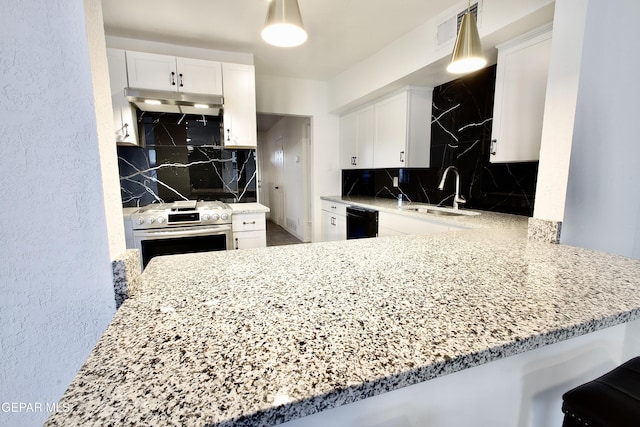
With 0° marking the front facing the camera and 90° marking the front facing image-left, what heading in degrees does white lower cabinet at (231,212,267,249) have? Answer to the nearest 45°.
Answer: approximately 0°

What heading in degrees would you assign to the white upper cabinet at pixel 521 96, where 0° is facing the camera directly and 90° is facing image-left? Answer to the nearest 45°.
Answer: approximately 45°

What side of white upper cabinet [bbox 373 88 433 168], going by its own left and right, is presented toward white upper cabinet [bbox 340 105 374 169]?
right

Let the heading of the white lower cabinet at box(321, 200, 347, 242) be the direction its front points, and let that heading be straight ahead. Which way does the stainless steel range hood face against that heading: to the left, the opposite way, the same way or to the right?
to the left

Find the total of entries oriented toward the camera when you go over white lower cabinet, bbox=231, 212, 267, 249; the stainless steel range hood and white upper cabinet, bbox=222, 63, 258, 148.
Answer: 3

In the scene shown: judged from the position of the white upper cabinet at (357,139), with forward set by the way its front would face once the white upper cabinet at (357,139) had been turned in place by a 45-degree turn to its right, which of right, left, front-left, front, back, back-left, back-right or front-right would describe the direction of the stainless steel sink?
back-left

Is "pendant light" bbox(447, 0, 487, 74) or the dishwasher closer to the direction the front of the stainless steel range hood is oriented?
the pendant light

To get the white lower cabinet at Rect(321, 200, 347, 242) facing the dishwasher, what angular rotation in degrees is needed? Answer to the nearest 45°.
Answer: approximately 90° to its left

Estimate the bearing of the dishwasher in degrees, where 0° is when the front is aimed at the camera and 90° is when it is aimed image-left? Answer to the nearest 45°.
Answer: approximately 45°

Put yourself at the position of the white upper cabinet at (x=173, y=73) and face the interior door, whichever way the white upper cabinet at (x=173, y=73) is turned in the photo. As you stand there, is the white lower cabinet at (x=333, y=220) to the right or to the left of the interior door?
right

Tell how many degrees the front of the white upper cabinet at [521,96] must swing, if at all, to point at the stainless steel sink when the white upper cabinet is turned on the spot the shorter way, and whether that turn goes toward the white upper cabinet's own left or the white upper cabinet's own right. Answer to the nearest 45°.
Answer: approximately 90° to the white upper cabinet's own right

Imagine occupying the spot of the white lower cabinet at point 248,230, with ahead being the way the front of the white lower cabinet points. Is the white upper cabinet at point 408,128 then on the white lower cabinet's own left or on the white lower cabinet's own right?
on the white lower cabinet's own left

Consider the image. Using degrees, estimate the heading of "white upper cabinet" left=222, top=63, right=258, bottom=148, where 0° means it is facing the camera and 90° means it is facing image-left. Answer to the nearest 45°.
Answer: approximately 0°

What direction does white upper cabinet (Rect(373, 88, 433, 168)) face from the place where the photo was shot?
facing the viewer and to the left of the viewer

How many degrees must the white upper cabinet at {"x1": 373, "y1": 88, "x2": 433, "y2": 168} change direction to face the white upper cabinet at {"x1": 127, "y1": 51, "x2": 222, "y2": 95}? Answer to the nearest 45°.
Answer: approximately 45° to its right
